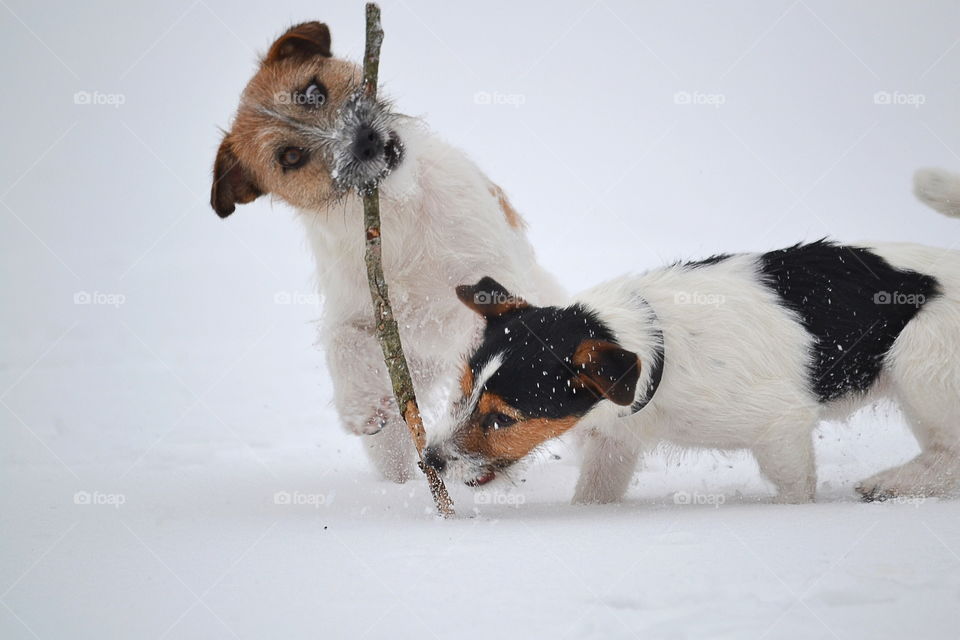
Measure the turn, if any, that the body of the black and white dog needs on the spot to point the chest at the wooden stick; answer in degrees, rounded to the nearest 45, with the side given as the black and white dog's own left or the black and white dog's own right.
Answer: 0° — it already faces it

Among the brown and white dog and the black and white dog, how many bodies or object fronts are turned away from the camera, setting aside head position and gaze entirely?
0

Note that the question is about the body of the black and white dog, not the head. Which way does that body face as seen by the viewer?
to the viewer's left

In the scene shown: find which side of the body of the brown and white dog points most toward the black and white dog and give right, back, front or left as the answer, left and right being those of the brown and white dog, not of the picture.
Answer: left

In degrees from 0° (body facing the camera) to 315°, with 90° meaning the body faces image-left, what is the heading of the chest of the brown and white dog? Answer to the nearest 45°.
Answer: approximately 45°
